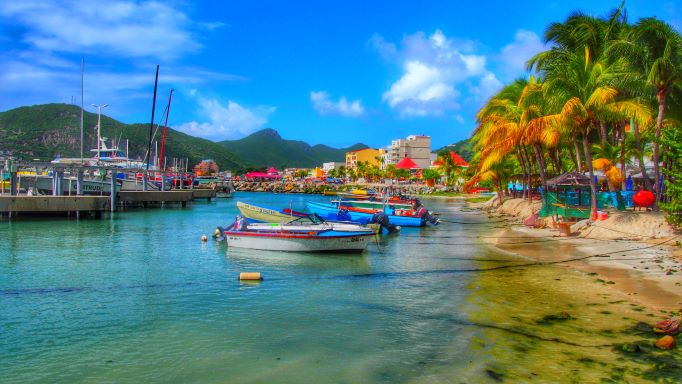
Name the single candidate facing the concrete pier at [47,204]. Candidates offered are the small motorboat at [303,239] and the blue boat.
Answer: the blue boat

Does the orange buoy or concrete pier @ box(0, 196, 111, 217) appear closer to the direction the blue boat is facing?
the concrete pier

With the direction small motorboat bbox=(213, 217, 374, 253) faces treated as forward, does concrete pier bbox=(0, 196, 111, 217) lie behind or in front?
behind

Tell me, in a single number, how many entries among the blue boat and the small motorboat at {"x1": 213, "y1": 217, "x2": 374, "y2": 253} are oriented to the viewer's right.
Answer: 1

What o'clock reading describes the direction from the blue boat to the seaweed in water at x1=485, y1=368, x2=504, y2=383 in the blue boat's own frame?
The seaweed in water is roughly at 9 o'clock from the blue boat.

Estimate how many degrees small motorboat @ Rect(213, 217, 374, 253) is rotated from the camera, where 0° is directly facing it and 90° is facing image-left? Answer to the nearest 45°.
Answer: approximately 270°

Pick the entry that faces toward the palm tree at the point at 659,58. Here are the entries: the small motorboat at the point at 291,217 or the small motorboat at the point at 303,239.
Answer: the small motorboat at the point at 303,239

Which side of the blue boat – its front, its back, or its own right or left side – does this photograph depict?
left

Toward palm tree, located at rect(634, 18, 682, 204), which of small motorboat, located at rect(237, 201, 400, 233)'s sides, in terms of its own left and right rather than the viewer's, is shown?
back

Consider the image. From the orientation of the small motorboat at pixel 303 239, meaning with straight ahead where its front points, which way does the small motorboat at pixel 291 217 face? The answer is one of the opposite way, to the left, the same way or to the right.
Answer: the opposite way

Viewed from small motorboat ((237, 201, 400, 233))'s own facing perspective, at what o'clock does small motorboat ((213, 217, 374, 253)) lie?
small motorboat ((213, 217, 374, 253)) is roughly at 9 o'clock from small motorboat ((237, 201, 400, 233)).

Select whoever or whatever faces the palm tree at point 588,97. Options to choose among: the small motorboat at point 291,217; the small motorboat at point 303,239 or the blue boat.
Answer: the small motorboat at point 303,239

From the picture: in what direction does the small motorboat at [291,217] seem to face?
to the viewer's left

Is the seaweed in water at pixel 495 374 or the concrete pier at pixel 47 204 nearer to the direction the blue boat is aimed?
the concrete pier

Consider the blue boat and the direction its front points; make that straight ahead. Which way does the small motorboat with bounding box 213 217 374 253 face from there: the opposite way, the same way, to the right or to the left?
the opposite way

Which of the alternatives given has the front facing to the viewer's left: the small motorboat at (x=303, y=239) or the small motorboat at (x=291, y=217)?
the small motorboat at (x=291, y=217)

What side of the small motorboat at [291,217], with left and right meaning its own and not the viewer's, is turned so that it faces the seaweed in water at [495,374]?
left
